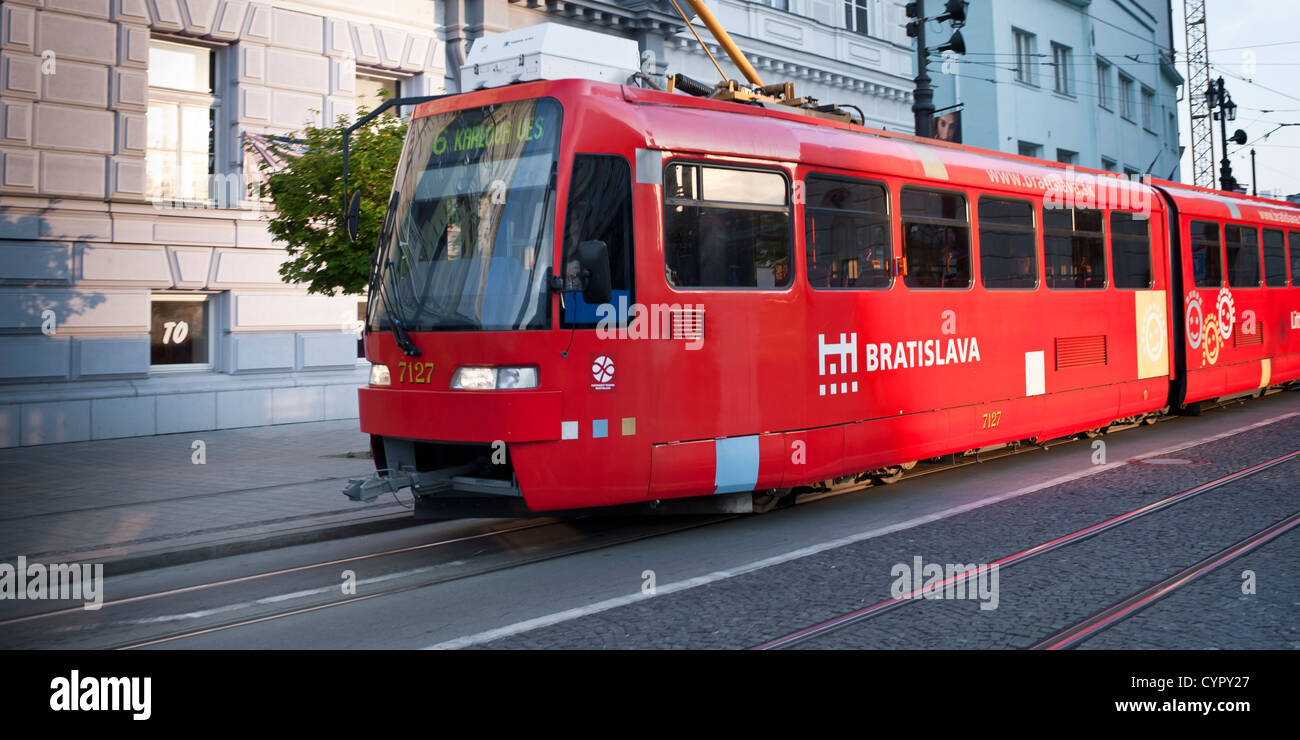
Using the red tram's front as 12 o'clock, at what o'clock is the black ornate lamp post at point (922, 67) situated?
The black ornate lamp post is roughly at 5 o'clock from the red tram.

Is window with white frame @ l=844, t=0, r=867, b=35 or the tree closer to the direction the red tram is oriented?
the tree

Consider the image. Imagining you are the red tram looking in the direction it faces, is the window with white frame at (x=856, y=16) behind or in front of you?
behind

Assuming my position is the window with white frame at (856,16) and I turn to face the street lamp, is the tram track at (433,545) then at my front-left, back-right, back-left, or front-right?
back-right

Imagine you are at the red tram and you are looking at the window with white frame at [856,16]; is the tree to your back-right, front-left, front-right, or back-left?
front-left

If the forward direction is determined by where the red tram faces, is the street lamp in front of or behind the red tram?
behind

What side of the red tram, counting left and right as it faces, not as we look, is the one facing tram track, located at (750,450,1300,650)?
left
